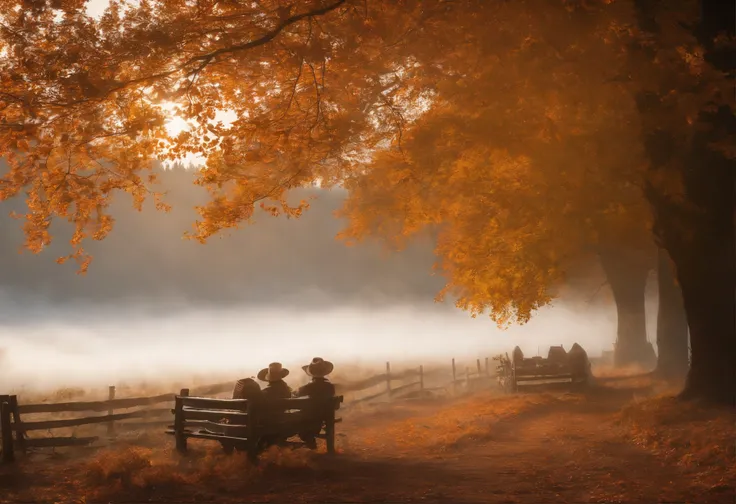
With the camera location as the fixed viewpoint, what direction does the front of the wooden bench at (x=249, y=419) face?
facing away from the viewer

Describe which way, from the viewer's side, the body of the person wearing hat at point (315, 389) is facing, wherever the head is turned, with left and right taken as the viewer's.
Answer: facing away from the viewer

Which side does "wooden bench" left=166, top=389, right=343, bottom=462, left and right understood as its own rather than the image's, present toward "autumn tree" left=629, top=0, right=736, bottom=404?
right

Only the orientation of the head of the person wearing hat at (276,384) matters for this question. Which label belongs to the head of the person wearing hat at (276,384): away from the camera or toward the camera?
away from the camera

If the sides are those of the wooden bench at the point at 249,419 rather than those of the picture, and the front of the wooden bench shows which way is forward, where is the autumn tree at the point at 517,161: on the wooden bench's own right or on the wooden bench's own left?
on the wooden bench's own right
